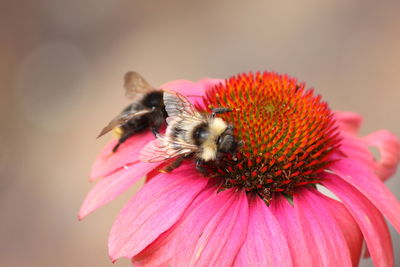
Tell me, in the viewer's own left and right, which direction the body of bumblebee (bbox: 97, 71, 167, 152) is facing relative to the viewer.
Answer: facing to the right of the viewer
